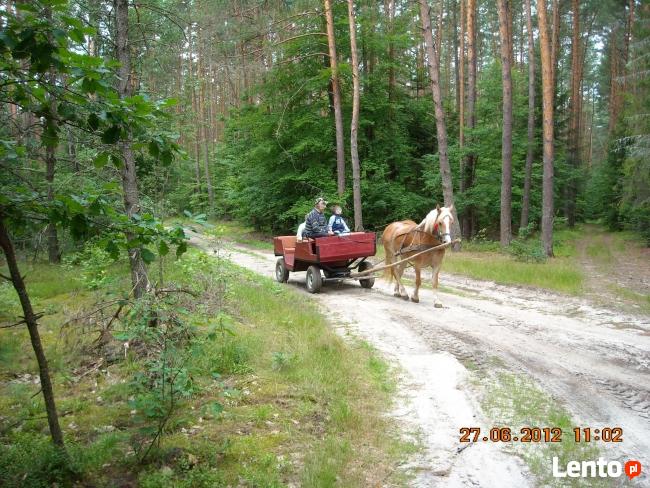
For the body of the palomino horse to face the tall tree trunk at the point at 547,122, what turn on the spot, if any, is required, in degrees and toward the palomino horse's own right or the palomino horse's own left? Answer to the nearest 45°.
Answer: approximately 90° to the palomino horse's own left

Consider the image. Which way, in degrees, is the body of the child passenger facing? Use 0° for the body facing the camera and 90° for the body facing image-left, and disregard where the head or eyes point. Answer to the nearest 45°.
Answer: approximately 315°

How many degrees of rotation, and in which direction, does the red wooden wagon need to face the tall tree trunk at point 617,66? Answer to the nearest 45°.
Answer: approximately 90° to its left

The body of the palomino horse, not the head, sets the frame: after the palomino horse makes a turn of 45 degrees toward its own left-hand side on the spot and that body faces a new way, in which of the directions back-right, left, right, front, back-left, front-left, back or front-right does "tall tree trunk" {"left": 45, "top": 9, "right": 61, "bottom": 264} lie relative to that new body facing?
back

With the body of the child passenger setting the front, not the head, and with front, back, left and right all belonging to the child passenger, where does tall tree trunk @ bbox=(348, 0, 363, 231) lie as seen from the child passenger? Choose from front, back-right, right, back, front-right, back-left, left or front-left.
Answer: back-left

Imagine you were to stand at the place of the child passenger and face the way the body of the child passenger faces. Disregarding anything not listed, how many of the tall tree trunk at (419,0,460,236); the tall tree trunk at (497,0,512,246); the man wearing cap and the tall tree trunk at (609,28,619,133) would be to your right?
1

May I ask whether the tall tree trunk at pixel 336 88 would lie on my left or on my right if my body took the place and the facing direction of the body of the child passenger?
on my left

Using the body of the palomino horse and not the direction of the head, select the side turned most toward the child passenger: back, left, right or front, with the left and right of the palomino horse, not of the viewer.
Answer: back

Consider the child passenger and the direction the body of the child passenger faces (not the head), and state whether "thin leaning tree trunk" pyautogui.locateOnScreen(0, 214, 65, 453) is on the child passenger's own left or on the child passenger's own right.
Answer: on the child passenger's own right

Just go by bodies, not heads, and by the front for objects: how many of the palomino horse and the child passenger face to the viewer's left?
0

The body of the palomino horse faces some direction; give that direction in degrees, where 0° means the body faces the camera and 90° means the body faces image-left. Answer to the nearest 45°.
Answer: approximately 315°

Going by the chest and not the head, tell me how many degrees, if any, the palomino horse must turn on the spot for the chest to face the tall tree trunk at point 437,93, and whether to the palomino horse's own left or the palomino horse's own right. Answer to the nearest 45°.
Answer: approximately 135° to the palomino horse's own left

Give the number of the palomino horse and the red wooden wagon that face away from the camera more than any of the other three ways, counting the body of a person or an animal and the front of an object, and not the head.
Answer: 0
